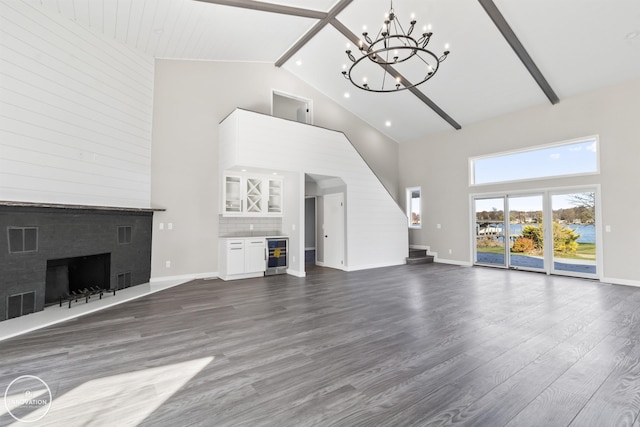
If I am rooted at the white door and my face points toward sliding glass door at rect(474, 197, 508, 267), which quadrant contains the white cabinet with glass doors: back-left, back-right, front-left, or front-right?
back-right

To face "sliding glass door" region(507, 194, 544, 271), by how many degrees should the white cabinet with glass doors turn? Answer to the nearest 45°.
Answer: approximately 90° to its left

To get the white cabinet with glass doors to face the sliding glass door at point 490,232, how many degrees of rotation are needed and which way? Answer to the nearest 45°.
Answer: approximately 90° to its left

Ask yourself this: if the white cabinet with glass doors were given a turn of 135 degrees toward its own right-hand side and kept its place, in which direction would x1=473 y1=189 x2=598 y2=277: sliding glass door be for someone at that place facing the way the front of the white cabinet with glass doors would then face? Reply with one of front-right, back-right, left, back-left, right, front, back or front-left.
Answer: back-right

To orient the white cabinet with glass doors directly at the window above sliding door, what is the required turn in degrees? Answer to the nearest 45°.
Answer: approximately 90° to its left

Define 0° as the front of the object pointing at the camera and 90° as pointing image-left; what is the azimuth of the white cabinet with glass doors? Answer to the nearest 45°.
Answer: approximately 0°
